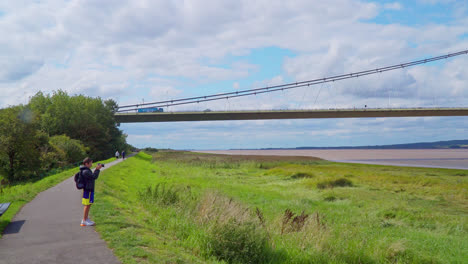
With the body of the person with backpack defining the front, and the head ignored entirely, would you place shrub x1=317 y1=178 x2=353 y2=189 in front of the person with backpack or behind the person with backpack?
in front

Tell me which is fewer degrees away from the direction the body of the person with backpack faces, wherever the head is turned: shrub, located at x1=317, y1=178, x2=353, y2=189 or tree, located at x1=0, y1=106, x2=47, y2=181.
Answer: the shrub

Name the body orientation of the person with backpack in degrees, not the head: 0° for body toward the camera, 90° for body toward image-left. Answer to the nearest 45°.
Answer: approximately 270°

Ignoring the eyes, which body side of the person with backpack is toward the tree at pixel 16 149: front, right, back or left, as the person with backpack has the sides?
left

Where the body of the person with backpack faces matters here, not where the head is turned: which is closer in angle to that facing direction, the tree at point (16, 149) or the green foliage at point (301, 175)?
the green foliage

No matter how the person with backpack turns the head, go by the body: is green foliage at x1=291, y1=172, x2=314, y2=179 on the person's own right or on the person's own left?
on the person's own left

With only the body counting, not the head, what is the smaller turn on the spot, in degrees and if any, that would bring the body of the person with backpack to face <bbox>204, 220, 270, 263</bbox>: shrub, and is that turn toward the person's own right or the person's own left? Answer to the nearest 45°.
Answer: approximately 45° to the person's own right

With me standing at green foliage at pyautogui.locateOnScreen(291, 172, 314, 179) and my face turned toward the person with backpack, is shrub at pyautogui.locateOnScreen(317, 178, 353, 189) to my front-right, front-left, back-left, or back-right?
front-left

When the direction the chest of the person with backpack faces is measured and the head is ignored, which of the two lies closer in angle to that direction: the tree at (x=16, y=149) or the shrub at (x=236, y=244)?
the shrub
